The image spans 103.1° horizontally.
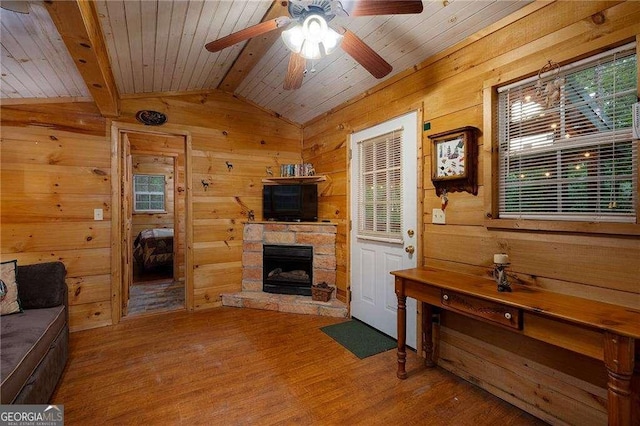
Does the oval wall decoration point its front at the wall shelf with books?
no

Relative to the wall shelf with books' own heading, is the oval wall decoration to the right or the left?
on its right

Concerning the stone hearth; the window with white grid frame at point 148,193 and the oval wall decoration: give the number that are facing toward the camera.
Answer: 3

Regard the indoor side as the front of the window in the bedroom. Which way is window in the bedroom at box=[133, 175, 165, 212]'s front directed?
toward the camera

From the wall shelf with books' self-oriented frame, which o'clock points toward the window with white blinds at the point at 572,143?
The window with white blinds is roughly at 11 o'clock from the wall shelf with books.

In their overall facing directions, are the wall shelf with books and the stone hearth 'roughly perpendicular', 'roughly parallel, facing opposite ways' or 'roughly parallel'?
roughly parallel

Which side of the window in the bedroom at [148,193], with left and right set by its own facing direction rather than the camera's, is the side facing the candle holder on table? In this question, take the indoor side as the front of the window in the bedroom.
front

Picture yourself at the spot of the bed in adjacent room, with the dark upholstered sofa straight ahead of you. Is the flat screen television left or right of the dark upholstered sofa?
left

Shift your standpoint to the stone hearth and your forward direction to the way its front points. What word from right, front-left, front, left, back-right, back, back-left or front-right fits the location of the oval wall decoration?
right

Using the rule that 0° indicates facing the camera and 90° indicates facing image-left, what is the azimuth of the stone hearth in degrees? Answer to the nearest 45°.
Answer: approximately 0°

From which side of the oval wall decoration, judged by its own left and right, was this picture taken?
front

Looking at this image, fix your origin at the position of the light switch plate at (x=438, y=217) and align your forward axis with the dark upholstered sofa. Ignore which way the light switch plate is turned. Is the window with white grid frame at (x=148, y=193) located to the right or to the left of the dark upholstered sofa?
right

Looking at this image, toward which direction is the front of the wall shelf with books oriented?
toward the camera

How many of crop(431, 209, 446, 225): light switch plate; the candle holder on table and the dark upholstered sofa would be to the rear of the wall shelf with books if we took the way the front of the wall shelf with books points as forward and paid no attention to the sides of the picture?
0

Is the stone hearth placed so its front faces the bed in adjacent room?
no

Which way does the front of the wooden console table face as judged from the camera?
facing the viewer and to the left of the viewer
